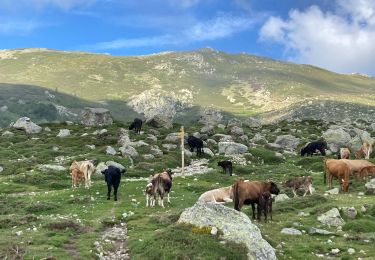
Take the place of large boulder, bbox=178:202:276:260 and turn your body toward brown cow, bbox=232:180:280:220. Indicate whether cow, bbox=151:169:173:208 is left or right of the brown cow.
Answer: left

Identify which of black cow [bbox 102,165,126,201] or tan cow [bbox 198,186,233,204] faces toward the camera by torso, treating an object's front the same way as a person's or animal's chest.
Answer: the black cow

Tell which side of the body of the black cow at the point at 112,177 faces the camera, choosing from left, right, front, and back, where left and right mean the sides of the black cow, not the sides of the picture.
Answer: front

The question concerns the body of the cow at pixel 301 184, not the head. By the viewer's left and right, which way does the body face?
facing to the left of the viewer

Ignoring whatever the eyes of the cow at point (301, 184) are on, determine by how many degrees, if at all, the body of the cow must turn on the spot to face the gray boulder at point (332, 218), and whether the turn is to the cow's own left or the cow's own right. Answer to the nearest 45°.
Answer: approximately 90° to the cow's own left

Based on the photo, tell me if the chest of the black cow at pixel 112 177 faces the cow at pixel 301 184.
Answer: no
